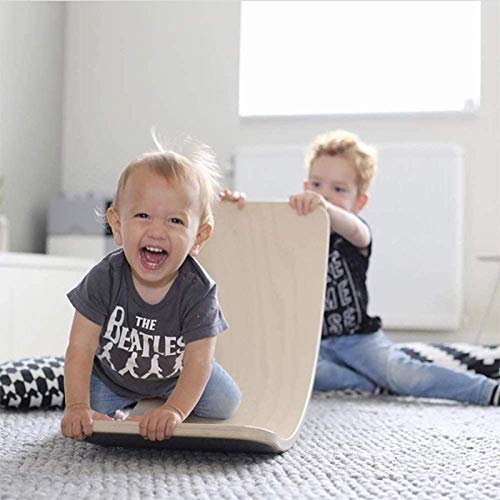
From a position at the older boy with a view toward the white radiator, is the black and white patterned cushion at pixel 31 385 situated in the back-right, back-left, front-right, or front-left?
back-left

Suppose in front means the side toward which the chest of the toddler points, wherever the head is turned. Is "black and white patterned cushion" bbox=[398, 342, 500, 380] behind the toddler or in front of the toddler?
behind

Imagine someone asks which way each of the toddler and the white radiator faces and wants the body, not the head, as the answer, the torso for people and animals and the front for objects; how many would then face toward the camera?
2

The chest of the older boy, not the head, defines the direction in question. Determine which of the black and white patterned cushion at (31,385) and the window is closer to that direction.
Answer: the black and white patterned cushion

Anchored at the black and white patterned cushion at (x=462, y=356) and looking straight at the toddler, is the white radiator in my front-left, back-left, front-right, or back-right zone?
back-right

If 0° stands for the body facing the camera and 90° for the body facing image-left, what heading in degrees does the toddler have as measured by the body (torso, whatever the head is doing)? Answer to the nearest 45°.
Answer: approximately 0°

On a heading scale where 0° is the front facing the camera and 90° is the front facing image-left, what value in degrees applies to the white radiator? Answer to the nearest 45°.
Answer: approximately 0°

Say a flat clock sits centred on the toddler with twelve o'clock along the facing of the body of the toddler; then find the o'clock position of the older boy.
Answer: The older boy is roughly at 7 o'clock from the toddler.
